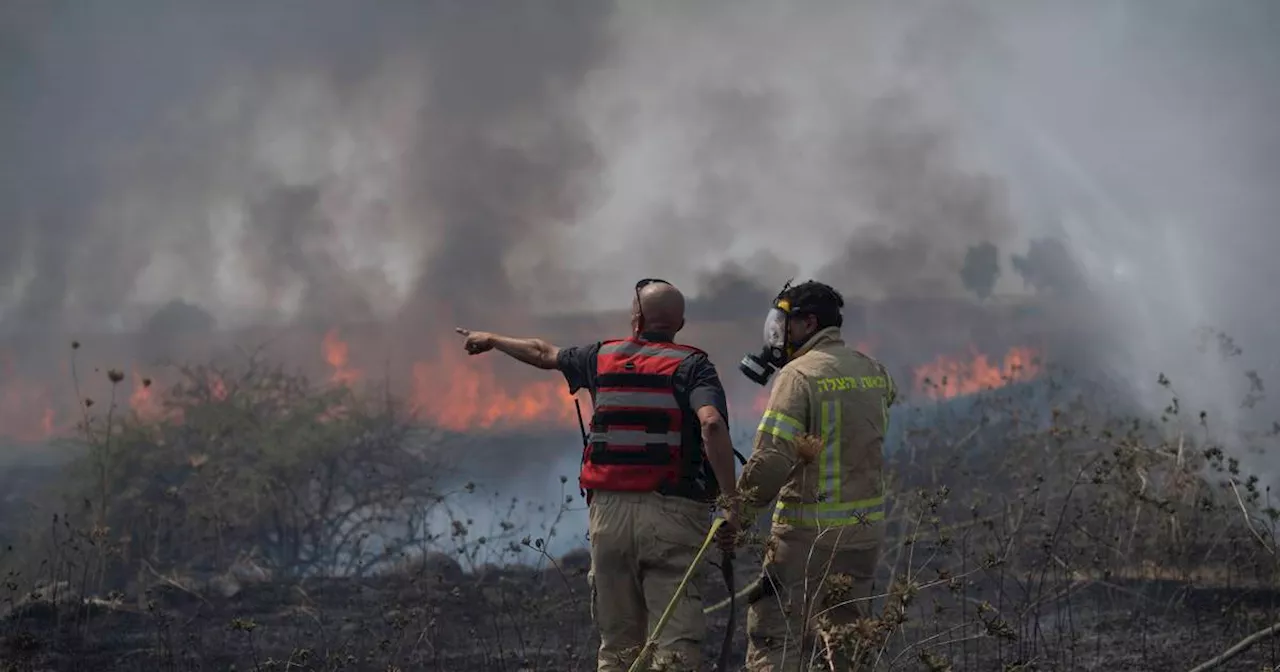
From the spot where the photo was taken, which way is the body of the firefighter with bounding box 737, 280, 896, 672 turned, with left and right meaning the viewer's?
facing away from the viewer and to the left of the viewer

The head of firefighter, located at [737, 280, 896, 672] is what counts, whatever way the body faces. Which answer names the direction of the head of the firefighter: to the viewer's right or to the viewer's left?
to the viewer's left

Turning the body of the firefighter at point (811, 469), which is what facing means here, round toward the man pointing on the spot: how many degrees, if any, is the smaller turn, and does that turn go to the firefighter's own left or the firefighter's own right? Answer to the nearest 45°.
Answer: approximately 45° to the firefighter's own left
